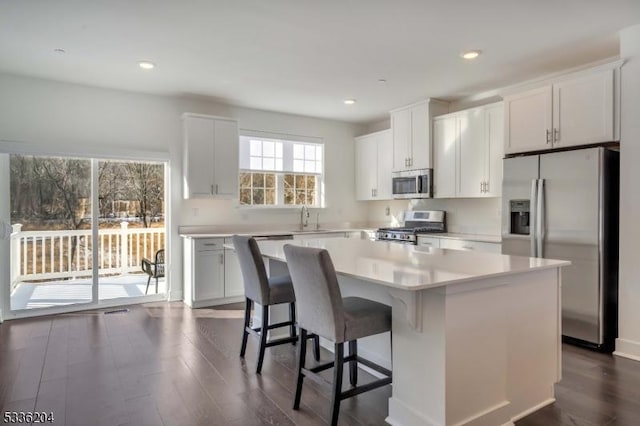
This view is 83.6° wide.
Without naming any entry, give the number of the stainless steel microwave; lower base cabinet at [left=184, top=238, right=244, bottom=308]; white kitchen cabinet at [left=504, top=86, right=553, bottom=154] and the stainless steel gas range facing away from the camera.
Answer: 0

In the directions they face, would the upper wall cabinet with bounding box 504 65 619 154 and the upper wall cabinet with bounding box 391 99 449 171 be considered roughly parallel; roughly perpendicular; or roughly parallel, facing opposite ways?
roughly parallel

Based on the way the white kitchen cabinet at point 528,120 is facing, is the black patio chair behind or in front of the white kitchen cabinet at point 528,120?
in front

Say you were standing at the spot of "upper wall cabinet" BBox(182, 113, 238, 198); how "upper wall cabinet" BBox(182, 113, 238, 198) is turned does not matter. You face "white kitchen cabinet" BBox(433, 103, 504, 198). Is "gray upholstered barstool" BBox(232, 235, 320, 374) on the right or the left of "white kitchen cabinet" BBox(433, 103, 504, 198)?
right

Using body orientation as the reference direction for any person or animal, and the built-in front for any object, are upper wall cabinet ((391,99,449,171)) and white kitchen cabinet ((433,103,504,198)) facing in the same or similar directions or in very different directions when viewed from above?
same or similar directions

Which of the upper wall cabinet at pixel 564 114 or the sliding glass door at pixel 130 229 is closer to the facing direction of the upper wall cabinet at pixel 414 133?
the sliding glass door

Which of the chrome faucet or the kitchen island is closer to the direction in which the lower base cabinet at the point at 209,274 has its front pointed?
the kitchen island

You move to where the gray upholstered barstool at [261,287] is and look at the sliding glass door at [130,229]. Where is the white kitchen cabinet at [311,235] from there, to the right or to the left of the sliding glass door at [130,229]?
right

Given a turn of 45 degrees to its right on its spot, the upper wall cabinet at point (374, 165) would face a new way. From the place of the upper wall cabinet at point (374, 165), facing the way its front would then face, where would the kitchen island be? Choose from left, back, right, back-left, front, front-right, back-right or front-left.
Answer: left

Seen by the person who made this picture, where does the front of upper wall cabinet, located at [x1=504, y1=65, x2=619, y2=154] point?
facing the viewer and to the left of the viewer

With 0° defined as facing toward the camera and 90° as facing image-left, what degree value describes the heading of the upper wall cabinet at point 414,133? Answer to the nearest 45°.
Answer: approximately 45°

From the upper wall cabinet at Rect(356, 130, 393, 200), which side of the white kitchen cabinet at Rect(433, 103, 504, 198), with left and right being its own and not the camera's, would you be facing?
right

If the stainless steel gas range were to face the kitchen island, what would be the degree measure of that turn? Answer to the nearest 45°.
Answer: approximately 45° to its left

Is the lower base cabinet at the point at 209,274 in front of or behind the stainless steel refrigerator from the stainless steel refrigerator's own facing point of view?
in front

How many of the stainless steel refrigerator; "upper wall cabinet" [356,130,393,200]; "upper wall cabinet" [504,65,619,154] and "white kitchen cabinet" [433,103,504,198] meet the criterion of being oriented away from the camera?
0

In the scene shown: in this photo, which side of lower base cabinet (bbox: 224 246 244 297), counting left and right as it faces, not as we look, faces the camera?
front

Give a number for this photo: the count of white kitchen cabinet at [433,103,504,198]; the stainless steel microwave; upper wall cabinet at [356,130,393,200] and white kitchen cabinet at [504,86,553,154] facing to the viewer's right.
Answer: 0
